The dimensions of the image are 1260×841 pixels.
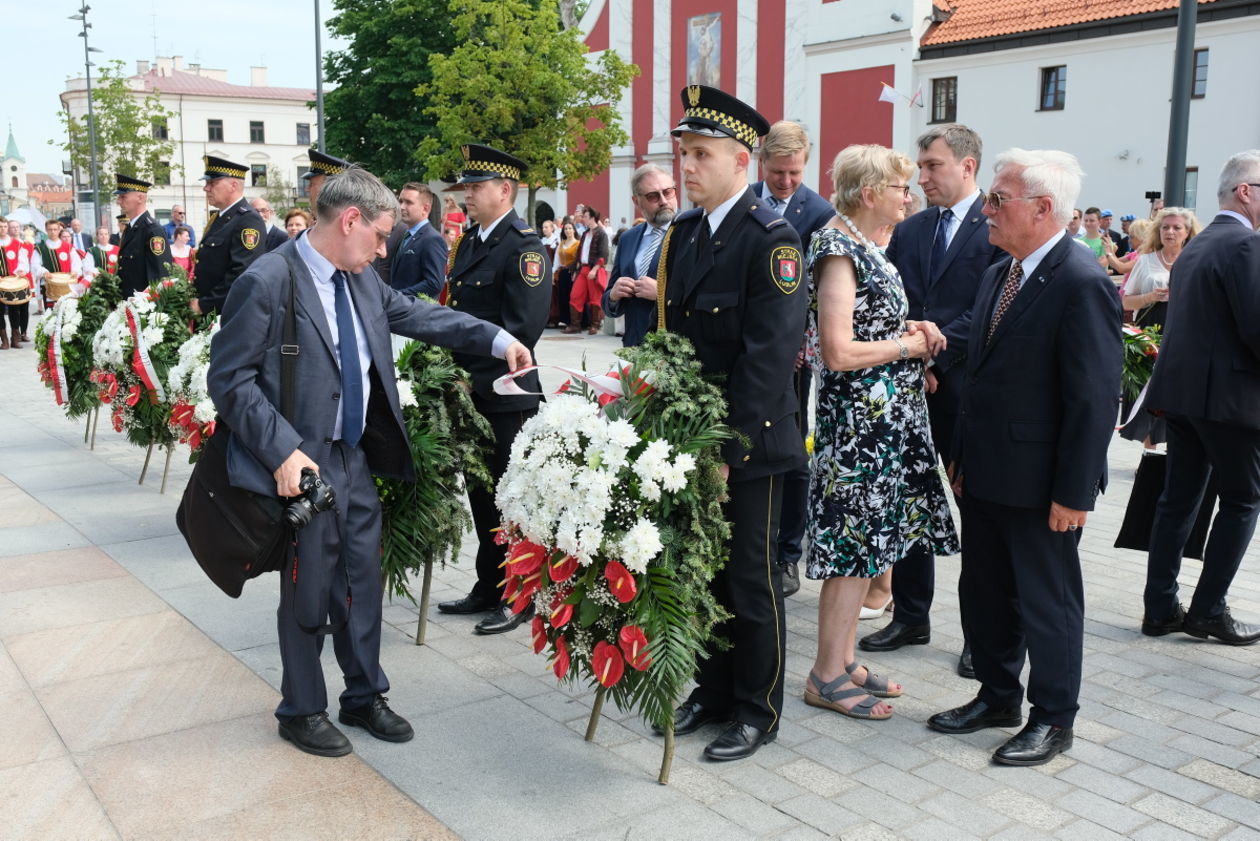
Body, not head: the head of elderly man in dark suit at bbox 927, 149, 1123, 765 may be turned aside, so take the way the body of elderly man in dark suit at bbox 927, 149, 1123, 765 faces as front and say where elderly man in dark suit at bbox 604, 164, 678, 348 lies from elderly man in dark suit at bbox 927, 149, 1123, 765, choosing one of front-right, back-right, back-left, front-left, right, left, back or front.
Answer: right

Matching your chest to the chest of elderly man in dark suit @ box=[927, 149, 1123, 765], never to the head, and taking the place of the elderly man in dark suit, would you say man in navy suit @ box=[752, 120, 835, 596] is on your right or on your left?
on your right

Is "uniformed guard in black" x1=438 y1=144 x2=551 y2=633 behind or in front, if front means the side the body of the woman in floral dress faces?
behind

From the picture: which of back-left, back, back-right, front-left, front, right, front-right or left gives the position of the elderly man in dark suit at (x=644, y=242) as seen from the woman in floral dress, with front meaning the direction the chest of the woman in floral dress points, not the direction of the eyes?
back-left

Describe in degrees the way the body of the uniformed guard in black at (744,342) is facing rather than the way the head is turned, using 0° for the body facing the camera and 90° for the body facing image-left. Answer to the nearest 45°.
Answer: approximately 45°

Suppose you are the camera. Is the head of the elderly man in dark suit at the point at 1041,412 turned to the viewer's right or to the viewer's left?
to the viewer's left

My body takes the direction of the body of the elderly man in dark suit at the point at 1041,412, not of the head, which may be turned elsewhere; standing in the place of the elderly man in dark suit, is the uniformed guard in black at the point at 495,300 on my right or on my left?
on my right

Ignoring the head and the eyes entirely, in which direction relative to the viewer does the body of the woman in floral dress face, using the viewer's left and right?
facing to the right of the viewer

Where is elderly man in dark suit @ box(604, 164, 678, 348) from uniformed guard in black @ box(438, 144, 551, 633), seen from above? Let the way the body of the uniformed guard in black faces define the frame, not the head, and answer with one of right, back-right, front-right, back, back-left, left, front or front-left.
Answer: back

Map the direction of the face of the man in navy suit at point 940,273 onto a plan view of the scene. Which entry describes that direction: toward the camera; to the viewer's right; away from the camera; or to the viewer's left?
to the viewer's left
